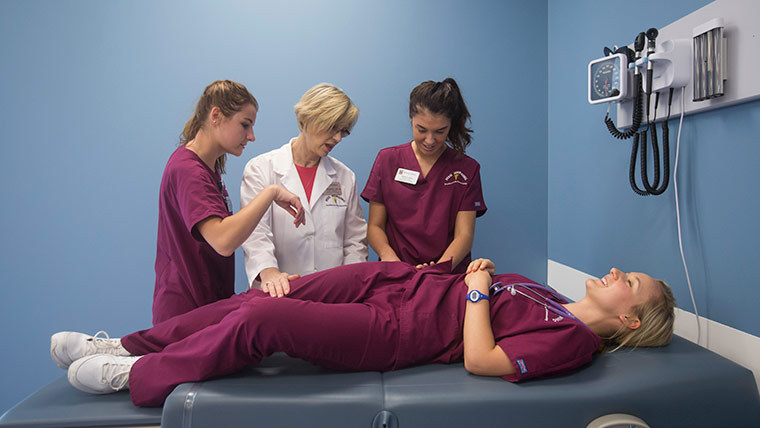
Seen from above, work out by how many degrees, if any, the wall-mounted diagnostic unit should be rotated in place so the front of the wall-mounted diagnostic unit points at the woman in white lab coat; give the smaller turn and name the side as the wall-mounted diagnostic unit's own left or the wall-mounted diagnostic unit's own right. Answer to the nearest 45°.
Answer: approximately 45° to the wall-mounted diagnostic unit's own right

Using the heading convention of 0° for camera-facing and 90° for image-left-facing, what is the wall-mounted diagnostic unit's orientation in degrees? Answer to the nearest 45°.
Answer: approximately 45°

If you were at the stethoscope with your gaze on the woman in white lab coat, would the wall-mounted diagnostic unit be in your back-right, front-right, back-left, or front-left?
back-right
